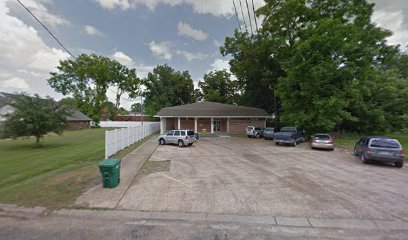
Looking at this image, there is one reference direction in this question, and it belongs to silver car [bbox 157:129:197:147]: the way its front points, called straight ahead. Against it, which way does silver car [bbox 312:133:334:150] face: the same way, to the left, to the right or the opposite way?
to the right

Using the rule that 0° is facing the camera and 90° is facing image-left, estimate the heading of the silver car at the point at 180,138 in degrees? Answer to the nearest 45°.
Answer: approximately 135°

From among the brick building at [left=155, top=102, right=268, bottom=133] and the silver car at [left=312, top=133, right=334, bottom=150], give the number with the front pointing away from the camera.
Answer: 1

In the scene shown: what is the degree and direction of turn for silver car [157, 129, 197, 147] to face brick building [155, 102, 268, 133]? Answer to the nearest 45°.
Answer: approximately 90° to its right

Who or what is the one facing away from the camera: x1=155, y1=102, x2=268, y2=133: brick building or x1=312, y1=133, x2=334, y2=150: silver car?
the silver car

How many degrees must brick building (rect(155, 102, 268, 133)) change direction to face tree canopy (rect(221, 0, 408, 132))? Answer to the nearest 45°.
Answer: approximately 45° to its left

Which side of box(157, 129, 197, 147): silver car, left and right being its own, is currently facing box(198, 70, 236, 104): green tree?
right

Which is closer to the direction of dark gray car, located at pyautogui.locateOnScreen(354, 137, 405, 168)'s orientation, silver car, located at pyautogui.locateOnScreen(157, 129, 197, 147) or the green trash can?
the silver car

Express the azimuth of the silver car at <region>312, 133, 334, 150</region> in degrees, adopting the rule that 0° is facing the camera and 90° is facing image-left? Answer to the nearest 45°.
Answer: approximately 180°

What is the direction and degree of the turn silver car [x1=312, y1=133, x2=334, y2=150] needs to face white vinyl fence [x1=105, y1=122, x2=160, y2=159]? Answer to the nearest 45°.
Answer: approximately 135° to its left

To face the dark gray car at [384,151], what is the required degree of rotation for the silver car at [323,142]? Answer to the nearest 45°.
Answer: approximately 135° to its right

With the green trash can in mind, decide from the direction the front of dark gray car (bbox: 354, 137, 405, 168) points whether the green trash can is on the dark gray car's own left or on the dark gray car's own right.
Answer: on the dark gray car's own left
